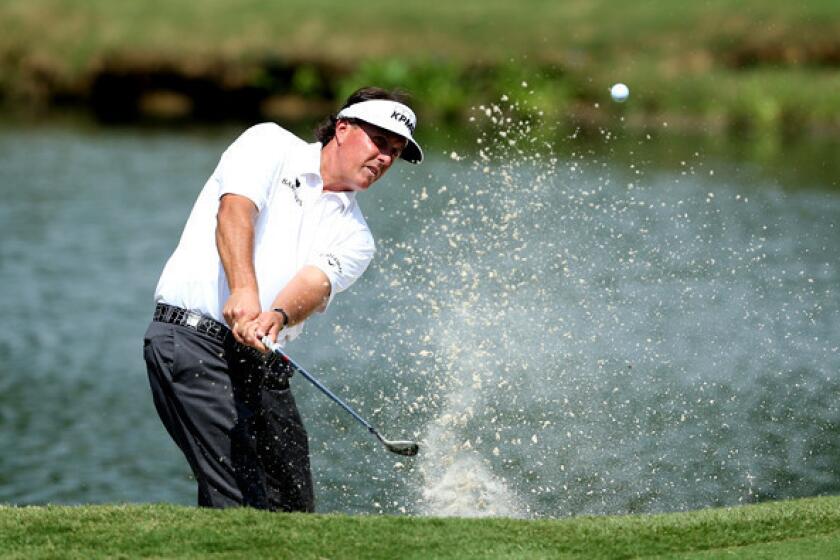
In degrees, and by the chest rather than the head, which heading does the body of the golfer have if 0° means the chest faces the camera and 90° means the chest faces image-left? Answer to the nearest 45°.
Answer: approximately 315°
